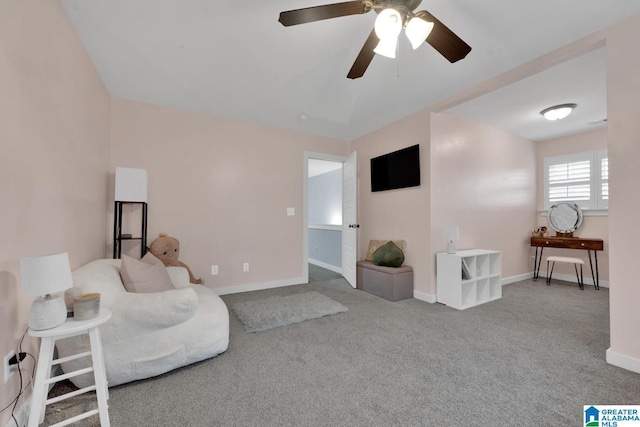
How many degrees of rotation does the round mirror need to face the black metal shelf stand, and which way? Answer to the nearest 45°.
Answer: approximately 45° to its right

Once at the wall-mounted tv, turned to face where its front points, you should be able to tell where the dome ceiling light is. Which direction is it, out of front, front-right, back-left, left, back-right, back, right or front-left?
back-left

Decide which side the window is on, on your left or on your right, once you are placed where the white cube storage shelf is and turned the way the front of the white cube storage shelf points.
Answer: on your left

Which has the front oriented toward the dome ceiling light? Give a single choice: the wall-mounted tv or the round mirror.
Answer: the round mirror

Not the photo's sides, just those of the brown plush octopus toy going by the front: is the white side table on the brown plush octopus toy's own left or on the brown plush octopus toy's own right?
on the brown plush octopus toy's own right

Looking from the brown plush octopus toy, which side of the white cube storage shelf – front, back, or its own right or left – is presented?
right

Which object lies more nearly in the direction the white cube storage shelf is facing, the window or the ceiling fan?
the ceiling fan

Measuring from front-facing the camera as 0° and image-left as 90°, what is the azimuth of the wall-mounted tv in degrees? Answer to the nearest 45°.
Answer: approximately 45°

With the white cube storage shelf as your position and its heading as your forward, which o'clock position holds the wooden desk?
The wooden desk is roughly at 9 o'clock from the white cube storage shelf.

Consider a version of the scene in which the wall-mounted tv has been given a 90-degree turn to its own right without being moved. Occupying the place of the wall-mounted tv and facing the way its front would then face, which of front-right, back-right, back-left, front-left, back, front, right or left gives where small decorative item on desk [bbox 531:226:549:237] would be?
right
